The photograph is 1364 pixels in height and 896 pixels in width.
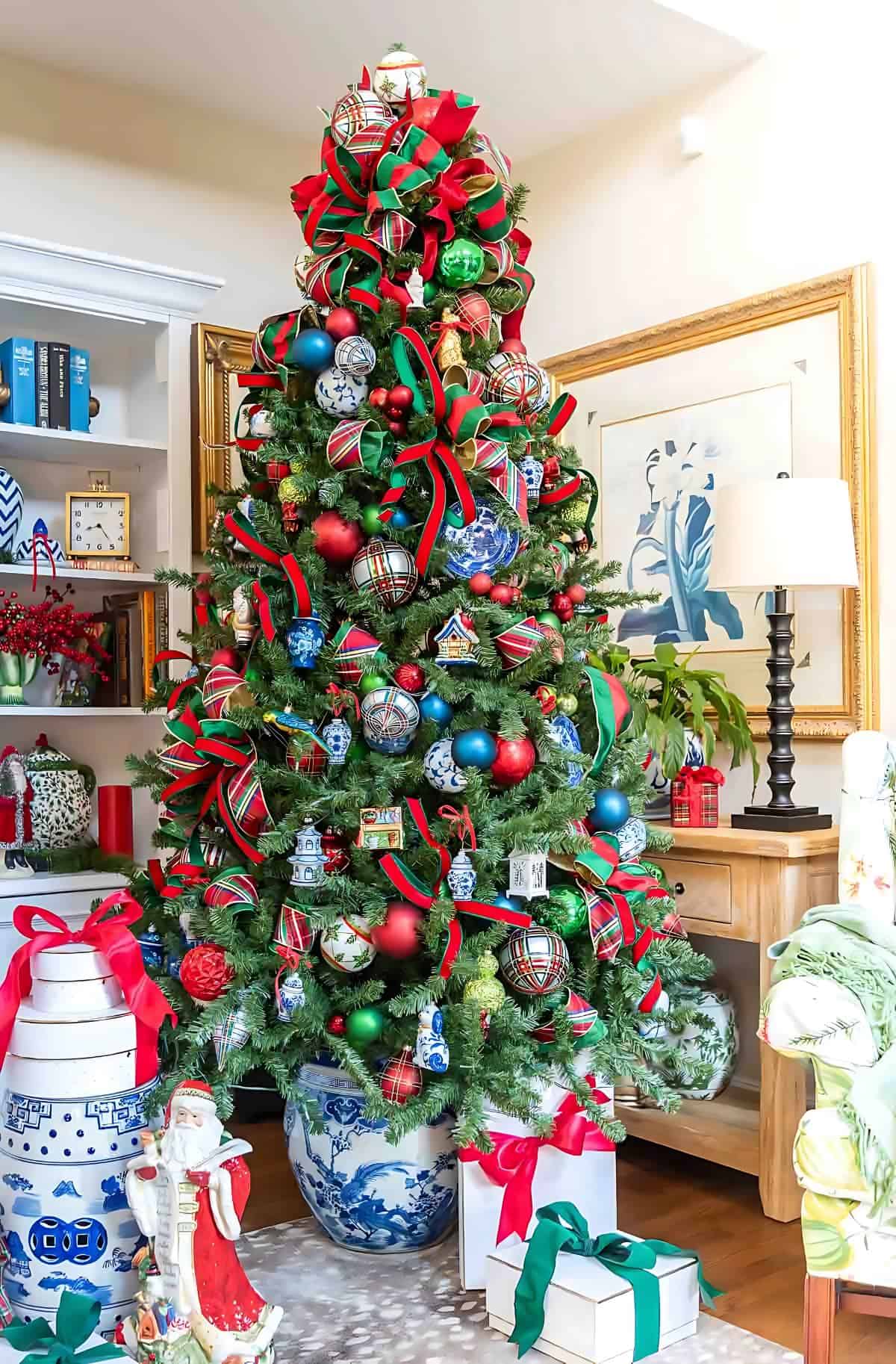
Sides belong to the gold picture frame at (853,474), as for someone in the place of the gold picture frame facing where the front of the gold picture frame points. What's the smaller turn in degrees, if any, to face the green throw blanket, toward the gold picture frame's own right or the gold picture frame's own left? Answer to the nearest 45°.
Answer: approximately 45° to the gold picture frame's own left

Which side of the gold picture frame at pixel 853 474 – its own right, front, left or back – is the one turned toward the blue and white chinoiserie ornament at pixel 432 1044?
front

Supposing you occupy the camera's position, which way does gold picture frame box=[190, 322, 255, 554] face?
facing the viewer and to the right of the viewer

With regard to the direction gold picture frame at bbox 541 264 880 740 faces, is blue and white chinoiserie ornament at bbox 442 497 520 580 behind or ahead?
ahead
